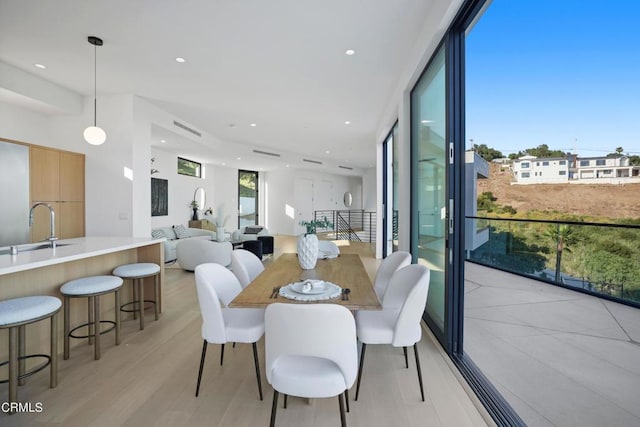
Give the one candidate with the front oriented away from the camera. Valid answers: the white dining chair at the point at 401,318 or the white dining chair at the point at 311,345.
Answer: the white dining chair at the point at 311,345

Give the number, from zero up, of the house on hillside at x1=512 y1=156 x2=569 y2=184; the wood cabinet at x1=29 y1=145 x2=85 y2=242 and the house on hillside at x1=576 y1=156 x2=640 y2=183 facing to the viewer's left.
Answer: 0

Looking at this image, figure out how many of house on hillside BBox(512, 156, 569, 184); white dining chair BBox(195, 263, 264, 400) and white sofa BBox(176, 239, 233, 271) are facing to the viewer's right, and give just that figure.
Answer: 1

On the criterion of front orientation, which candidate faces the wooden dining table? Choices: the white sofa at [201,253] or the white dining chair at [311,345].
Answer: the white dining chair

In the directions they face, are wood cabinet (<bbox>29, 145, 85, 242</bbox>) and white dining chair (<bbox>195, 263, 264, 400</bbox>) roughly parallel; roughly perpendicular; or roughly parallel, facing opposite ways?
roughly parallel

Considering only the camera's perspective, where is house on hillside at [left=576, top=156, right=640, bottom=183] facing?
facing the viewer

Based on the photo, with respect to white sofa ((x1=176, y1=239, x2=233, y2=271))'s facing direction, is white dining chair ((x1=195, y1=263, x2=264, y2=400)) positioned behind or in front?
behind

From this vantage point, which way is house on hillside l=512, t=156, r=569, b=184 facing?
toward the camera

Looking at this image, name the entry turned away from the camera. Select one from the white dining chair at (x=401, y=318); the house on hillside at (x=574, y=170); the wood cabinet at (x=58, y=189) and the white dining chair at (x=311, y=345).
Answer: the white dining chair at (x=311, y=345)

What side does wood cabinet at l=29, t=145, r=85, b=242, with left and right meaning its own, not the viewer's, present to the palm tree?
left

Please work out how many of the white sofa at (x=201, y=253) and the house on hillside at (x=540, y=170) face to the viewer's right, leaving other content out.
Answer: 0

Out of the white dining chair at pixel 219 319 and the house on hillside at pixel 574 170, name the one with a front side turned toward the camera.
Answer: the house on hillside

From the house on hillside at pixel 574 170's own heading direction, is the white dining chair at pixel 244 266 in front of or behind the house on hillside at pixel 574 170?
in front

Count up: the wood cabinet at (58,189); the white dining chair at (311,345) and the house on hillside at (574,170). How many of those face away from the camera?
1

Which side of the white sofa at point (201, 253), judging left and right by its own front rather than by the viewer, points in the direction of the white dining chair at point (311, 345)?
back

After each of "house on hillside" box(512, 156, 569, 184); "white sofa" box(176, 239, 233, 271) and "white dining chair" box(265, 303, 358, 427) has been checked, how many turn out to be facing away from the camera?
2

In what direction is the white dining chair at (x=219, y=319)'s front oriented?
to the viewer's right

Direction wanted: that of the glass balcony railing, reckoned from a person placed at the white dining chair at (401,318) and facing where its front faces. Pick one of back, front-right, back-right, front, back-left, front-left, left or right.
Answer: back-right

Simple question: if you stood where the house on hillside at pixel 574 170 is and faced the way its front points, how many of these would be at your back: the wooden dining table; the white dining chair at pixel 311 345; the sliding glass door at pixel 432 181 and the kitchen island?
0

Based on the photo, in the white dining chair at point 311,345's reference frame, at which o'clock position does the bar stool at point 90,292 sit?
The bar stool is roughly at 10 o'clock from the white dining chair.
